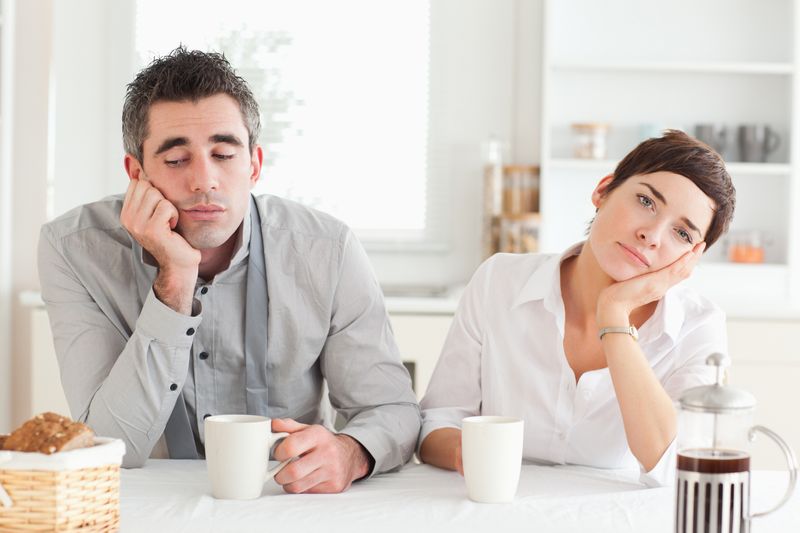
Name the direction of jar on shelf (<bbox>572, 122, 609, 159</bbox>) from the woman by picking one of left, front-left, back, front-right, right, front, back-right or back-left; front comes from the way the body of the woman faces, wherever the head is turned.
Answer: back

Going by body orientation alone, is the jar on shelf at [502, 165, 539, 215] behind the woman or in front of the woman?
behind

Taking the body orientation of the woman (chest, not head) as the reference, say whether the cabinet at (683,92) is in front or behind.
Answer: behind

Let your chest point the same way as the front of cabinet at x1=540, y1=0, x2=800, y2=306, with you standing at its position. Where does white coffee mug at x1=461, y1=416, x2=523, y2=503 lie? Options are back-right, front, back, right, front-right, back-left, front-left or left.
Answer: front

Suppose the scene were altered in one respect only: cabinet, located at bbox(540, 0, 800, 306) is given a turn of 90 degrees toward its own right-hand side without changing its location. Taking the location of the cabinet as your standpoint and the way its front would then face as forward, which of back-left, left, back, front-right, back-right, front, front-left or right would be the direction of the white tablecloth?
left

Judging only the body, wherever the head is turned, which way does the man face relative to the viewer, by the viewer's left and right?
facing the viewer

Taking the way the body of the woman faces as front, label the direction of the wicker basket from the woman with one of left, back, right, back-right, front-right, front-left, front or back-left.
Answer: front-right

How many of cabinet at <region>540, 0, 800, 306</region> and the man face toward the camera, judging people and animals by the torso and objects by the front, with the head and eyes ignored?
2

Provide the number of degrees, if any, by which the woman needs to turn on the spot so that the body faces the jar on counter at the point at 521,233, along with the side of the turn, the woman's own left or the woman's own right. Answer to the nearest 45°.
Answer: approximately 180°

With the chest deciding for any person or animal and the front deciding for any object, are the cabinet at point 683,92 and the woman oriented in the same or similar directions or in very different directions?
same or similar directions

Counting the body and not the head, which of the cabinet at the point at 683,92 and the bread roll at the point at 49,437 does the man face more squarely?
the bread roll

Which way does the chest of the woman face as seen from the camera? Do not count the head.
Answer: toward the camera

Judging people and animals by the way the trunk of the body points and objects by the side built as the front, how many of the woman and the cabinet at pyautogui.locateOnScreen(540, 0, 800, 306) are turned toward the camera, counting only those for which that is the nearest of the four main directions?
2

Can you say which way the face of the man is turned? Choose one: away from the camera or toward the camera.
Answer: toward the camera
